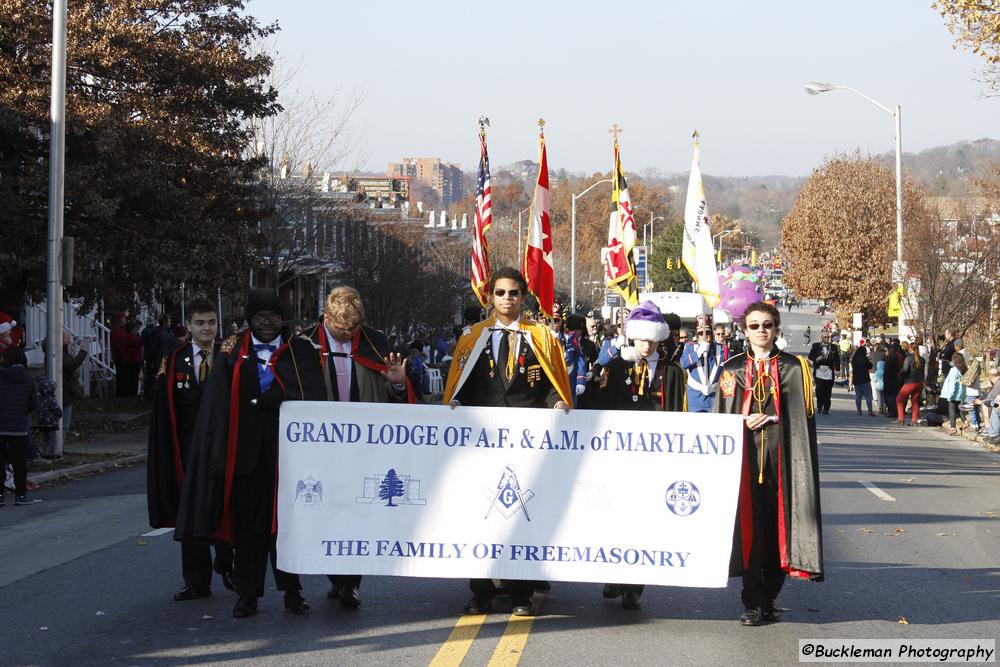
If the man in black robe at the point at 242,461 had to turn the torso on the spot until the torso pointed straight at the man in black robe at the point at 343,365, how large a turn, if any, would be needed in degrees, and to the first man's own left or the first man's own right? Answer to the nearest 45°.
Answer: approximately 45° to the first man's own left

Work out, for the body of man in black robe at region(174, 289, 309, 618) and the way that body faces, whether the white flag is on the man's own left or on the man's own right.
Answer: on the man's own left

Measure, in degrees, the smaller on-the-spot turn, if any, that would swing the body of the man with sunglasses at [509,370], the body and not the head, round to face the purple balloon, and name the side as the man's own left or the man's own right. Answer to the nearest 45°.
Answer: approximately 180°

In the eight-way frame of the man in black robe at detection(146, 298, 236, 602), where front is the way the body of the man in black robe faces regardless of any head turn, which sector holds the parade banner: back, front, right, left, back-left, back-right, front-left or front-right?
front-left

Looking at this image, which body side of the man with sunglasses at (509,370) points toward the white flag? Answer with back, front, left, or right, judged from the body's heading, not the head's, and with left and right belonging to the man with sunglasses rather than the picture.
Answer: back

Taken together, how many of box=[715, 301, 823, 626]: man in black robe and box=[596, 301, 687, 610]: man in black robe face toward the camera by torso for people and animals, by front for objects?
2

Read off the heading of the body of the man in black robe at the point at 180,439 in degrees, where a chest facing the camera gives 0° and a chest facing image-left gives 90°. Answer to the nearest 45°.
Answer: approximately 0°
